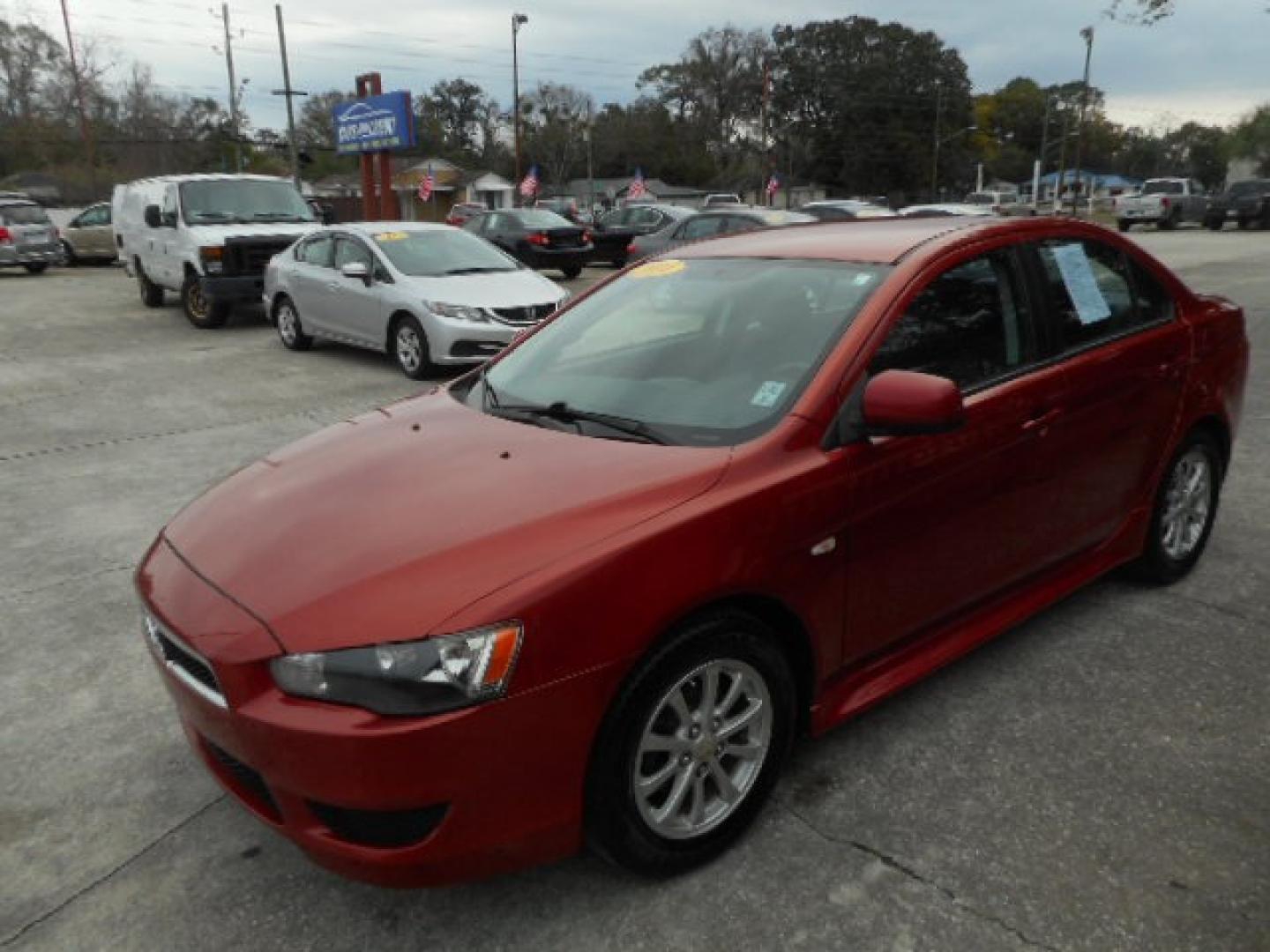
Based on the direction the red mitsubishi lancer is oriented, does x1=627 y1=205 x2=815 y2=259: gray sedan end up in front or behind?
behind

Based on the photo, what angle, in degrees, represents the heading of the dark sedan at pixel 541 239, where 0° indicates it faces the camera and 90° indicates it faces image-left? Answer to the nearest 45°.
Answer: approximately 135°

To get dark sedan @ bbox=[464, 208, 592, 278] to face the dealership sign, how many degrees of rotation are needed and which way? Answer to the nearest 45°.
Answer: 0° — it already faces it

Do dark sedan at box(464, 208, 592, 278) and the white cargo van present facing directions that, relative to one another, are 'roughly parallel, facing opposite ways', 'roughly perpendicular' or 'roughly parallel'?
roughly parallel, facing opposite ways

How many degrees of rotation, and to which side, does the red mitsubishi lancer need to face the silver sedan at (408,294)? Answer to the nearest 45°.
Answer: approximately 135° to its right

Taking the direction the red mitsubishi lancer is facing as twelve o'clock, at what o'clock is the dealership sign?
The dealership sign is roughly at 4 o'clock from the red mitsubishi lancer.

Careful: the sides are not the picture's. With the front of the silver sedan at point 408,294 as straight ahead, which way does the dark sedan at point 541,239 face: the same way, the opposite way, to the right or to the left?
the opposite way

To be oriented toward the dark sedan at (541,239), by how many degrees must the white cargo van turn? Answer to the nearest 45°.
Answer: approximately 90° to its left

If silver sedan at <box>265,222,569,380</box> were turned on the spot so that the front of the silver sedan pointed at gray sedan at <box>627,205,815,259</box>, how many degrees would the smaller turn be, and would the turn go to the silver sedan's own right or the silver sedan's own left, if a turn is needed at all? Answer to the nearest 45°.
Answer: approximately 90° to the silver sedan's own left

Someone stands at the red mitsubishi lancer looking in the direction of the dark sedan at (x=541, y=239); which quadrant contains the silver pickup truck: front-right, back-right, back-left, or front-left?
front-right

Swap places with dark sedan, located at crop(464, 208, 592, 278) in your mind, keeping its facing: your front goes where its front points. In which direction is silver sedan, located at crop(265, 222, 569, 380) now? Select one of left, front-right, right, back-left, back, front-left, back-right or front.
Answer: back-left

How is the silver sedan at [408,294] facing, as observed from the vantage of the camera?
facing the viewer and to the right of the viewer

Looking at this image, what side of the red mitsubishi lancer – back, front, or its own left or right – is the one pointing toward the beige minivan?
right

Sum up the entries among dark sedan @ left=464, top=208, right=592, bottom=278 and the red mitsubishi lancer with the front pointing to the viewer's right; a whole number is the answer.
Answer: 0

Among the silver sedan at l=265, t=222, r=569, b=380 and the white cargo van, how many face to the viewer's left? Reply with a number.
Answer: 0

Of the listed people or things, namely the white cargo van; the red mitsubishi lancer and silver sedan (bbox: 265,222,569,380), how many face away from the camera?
0
